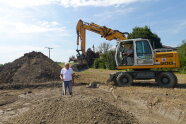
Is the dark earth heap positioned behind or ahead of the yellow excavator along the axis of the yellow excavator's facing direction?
ahead

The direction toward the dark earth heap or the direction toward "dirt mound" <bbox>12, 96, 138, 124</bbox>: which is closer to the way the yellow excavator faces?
the dark earth heap

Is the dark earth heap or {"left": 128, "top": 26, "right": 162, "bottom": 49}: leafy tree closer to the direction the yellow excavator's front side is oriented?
the dark earth heap

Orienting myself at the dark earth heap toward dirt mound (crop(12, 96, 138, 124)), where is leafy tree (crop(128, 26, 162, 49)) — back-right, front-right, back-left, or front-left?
back-left

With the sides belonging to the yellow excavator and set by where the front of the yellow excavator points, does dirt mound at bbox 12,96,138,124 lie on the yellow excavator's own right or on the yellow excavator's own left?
on the yellow excavator's own left

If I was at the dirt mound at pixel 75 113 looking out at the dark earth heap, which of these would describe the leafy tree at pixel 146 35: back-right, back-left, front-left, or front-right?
front-right

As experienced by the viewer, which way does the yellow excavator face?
facing to the left of the viewer

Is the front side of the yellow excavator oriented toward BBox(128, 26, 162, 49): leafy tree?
no
